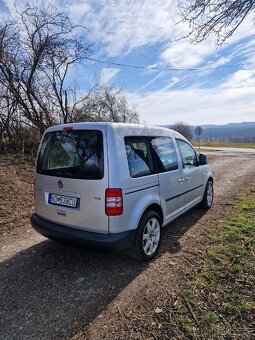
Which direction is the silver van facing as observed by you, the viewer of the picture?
facing away from the viewer and to the right of the viewer
